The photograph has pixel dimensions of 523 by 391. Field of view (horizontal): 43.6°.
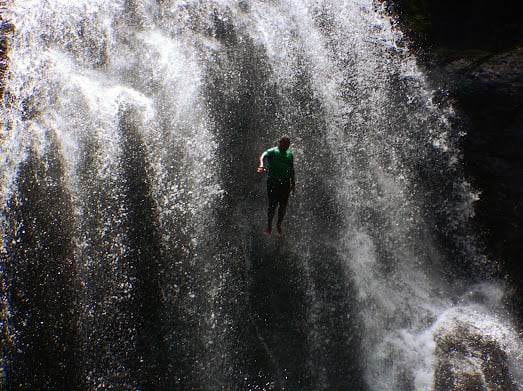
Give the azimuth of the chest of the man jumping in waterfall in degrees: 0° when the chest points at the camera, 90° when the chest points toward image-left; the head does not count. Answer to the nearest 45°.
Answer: approximately 0°

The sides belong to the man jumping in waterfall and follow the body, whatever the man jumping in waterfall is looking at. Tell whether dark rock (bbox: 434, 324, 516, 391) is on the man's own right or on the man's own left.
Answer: on the man's own left
